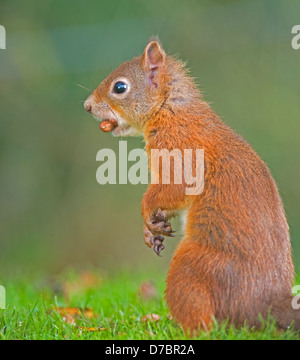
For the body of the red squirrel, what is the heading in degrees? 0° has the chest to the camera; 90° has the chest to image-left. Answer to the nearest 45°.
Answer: approximately 90°

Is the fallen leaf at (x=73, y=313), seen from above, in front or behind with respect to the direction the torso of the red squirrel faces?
in front
